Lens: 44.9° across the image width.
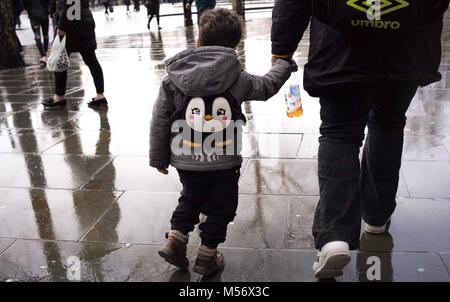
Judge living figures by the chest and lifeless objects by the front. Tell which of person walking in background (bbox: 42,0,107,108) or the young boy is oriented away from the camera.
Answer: the young boy

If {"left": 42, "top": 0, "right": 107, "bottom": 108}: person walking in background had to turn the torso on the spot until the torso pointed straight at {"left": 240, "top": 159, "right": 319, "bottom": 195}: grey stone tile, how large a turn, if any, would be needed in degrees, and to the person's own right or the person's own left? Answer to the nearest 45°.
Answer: approximately 90° to the person's own left

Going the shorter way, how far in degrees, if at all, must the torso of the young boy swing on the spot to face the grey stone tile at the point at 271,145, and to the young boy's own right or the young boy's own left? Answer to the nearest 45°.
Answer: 0° — they already face it

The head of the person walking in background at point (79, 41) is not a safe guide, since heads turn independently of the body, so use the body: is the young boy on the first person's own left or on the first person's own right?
on the first person's own left

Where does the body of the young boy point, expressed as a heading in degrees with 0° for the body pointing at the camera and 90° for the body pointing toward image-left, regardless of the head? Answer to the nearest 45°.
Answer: approximately 180°

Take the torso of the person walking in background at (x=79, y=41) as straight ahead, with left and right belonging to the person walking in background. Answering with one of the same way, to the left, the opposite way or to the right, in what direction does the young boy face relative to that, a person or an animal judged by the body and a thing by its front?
to the right

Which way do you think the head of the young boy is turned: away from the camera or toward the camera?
away from the camera
